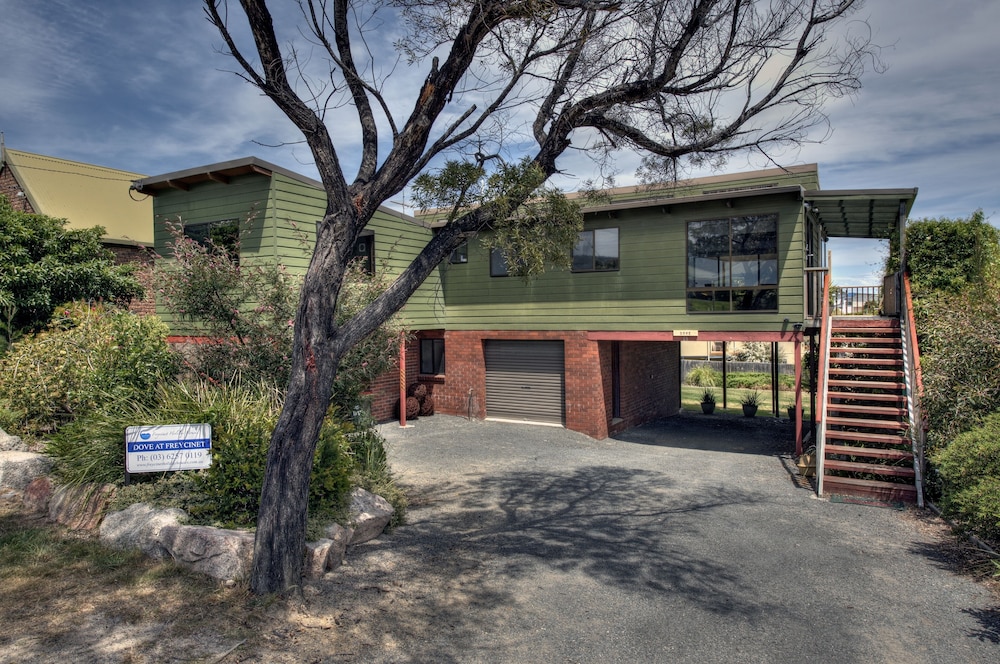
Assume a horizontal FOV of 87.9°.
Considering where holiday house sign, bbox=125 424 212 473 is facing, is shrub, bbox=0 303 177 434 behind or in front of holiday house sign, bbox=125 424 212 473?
behind

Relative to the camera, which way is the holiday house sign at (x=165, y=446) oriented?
toward the camera

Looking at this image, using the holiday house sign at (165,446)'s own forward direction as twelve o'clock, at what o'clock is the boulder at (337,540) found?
The boulder is roughly at 10 o'clock from the holiday house sign.

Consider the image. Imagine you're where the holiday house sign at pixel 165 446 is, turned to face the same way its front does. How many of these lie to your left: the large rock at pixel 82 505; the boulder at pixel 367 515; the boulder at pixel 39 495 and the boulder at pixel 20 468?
1

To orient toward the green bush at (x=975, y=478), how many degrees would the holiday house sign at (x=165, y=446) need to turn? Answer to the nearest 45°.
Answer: approximately 45° to its left

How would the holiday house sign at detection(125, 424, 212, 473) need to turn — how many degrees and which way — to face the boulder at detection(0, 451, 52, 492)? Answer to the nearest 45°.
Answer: approximately 135° to its right

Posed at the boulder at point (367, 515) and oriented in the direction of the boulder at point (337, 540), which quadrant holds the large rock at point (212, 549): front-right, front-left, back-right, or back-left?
front-right

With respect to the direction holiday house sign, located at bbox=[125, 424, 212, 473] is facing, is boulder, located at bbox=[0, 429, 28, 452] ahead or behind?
behind

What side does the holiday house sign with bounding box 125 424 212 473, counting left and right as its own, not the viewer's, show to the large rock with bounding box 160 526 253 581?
front
